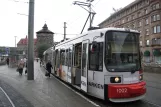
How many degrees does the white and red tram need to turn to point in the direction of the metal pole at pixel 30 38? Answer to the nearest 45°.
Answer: approximately 180°

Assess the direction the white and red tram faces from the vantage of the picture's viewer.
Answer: facing the viewer and to the right of the viewer
